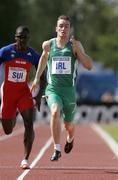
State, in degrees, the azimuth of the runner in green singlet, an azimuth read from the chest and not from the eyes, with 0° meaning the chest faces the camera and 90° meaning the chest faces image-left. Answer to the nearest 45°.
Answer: approximately 0°
